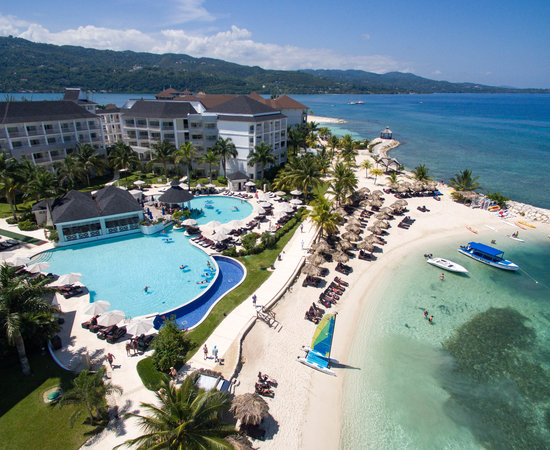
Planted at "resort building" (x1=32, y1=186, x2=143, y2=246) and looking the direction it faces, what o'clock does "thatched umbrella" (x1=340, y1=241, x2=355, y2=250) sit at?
The thatched umbrella is roughly at 10 o'clock from the resort building.

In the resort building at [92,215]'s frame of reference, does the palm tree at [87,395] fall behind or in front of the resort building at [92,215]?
in front

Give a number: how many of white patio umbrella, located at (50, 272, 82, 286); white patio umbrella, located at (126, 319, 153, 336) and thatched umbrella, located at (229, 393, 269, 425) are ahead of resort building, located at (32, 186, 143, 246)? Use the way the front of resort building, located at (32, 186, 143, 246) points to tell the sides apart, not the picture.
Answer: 3

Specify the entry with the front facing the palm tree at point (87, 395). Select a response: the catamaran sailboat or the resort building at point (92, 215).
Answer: the resort building

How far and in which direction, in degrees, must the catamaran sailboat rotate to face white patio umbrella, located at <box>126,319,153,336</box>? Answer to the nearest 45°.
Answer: approximately 135° to its right

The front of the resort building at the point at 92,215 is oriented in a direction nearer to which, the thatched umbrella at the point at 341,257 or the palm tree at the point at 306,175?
the thatched umbrella

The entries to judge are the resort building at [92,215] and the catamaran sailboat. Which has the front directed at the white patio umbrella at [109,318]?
the resort building
